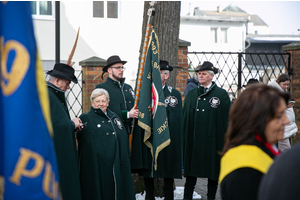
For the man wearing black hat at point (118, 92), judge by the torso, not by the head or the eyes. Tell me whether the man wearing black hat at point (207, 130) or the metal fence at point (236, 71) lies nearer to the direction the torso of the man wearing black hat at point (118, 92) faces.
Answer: the man wearing black hat

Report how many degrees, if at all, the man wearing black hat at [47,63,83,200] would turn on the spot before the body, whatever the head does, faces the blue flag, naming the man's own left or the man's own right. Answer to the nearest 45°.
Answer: approximately 90° to the man's own right

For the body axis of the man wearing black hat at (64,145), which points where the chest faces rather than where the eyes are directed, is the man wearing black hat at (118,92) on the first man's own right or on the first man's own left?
on the first man's own left

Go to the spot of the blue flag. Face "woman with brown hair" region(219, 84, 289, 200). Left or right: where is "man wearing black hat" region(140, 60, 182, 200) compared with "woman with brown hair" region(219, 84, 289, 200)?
left

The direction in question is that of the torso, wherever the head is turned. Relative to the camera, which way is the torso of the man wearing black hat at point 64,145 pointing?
to the viewer's right

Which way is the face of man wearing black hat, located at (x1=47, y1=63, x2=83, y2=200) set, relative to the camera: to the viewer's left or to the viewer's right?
to the viewer's right

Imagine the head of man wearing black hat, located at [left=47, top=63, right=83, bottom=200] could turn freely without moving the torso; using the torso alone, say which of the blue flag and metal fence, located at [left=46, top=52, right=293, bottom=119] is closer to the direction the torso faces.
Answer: the metal fence
